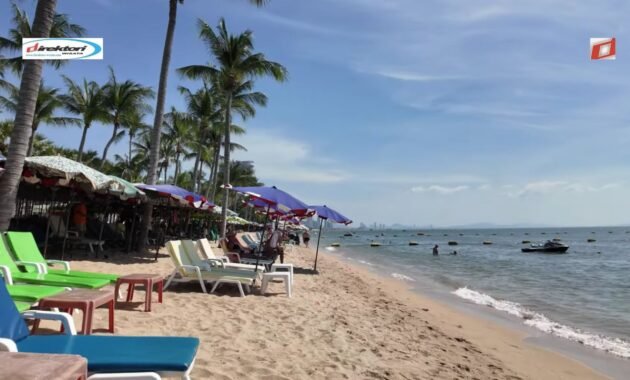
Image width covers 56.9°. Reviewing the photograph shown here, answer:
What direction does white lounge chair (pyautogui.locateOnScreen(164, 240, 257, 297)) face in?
to the viewer's right

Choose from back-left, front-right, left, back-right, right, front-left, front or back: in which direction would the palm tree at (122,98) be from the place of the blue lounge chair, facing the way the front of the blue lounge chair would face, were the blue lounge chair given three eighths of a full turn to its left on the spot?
front-right

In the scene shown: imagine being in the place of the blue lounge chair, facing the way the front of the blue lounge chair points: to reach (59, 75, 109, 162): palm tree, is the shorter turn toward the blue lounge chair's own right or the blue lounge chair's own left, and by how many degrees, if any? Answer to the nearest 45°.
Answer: approximately 90° to the blue lounge chair's own left

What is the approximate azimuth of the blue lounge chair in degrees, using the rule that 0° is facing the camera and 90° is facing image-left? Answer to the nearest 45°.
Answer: approximately 270°

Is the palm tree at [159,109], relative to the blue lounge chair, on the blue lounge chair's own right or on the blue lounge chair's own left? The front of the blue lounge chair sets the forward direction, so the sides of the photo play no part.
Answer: on the blue lounge chair's own left

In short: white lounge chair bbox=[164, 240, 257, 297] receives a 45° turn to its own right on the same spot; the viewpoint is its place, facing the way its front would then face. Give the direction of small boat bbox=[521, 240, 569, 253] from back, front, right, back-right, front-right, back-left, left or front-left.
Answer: left

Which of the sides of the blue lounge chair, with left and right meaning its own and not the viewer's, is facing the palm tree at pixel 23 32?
left

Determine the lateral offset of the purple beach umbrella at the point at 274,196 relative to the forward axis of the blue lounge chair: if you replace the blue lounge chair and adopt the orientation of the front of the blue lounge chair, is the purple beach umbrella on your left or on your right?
on your left

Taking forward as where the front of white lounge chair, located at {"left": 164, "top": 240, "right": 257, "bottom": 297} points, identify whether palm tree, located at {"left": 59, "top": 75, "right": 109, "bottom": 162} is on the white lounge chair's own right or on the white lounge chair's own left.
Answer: on the white lounge chair's own left

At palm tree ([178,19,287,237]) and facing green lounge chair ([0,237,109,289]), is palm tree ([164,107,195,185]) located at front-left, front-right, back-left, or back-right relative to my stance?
back-right

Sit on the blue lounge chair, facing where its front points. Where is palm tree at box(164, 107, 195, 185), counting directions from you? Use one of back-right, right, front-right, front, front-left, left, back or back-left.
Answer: left

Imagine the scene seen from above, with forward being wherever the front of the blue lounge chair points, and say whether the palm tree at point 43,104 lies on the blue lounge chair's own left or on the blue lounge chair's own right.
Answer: on the blue lounge chair's own left

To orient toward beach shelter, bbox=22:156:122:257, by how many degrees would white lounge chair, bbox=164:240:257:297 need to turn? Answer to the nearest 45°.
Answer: approximately 135° to its left
